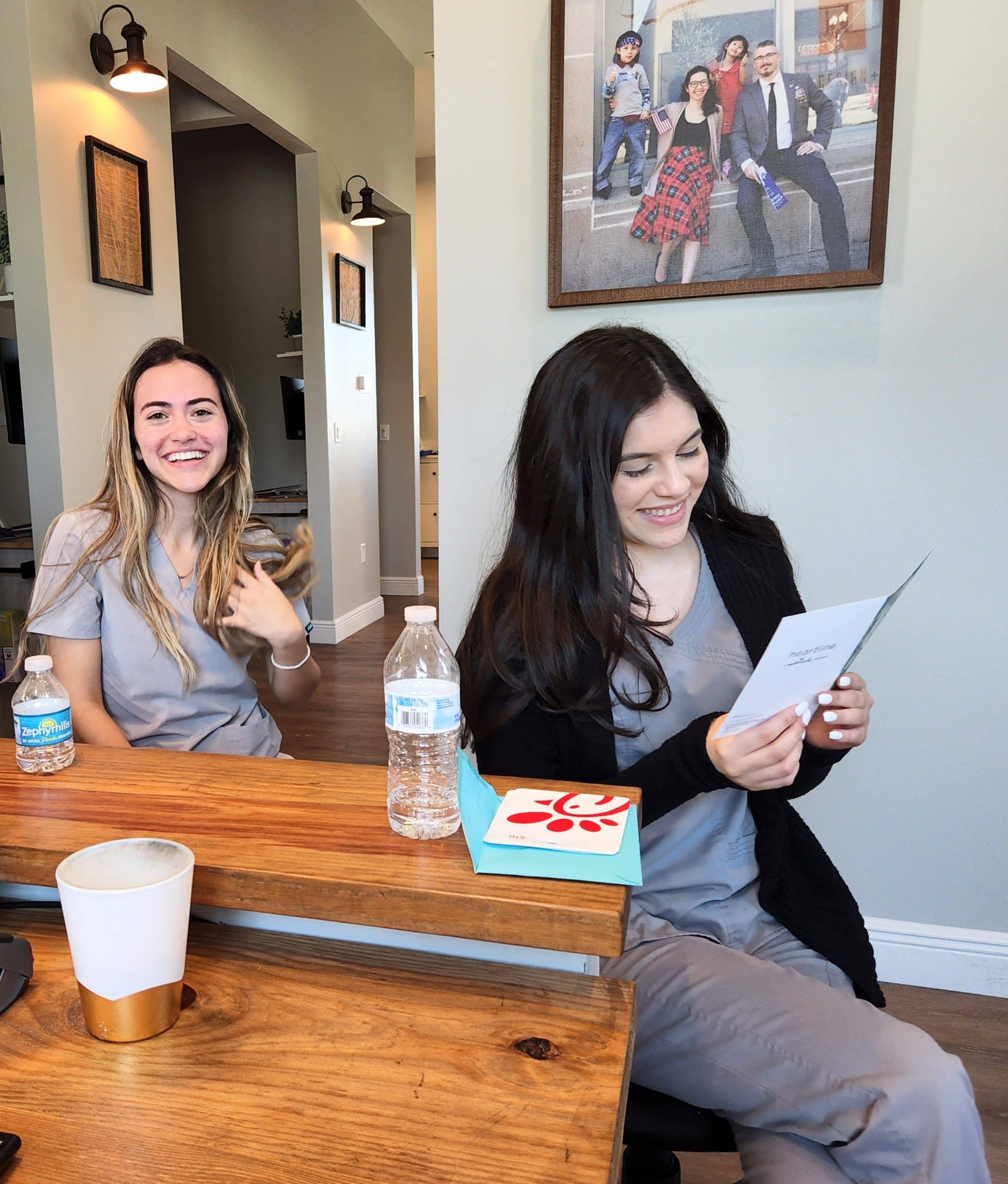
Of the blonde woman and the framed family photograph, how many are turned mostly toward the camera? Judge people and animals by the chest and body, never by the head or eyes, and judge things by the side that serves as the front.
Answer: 2

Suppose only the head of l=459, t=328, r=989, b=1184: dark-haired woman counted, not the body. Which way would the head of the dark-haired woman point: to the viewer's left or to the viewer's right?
to the viewer's right

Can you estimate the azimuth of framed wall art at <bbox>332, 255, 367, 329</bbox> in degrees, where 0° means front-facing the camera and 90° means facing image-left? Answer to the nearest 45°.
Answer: approximately 315°

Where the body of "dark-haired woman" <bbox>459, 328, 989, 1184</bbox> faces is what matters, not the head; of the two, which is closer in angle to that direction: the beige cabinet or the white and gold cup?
the white and gold cup

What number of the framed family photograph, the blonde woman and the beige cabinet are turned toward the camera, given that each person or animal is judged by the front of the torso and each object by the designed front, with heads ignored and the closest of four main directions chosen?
3

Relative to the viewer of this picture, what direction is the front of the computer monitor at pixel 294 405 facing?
facing the viewer and to the right of the viewer

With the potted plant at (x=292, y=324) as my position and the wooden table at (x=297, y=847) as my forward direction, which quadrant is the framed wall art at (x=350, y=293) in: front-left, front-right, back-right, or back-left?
front-left

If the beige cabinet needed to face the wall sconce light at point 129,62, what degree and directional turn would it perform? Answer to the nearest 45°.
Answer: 0° — it already faces it

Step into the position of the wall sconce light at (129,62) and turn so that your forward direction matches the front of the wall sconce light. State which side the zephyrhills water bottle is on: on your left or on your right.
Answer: on your right

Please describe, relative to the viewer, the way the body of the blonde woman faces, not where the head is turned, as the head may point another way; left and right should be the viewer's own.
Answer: facing the viewer

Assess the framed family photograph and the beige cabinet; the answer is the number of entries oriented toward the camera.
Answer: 2
